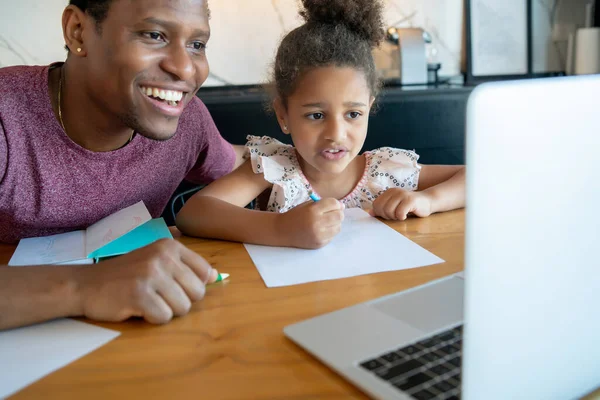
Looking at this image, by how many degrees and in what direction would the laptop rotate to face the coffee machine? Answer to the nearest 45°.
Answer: approximately 45° to its right

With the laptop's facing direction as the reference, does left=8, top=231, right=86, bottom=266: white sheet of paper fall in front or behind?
in front

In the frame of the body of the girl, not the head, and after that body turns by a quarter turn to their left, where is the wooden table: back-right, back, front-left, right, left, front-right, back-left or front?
right

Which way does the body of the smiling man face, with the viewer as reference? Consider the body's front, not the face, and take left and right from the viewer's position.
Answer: facing the viewer and to the right of the viewer

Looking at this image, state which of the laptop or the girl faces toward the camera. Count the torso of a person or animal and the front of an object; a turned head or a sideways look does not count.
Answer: the girl

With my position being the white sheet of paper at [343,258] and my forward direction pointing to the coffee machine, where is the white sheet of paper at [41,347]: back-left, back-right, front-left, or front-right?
back-left

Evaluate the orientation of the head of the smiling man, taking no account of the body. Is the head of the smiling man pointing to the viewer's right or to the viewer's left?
to the viewer's right

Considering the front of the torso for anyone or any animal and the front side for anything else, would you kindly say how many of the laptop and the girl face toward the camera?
1

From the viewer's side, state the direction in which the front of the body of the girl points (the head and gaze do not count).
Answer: toward the camera

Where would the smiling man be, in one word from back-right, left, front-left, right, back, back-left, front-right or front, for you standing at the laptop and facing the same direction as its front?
front

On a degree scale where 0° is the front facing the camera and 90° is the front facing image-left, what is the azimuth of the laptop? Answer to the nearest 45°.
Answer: approximately 135°

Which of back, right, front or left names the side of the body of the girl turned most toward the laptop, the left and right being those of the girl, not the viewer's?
front
